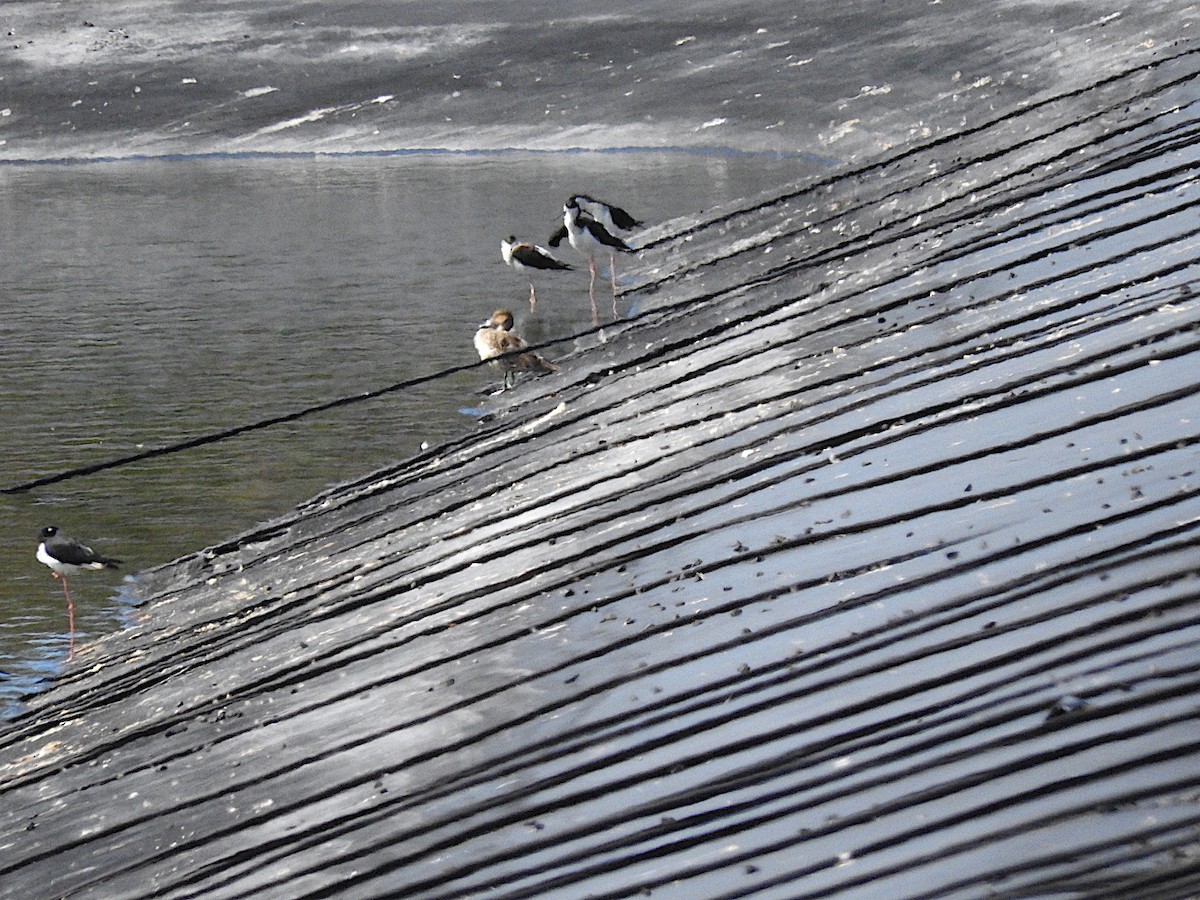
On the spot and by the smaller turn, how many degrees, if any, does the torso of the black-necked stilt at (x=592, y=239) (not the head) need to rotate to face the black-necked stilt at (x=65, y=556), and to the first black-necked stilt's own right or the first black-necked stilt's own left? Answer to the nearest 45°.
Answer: approximately 45° to the first black-necked stilt's own left

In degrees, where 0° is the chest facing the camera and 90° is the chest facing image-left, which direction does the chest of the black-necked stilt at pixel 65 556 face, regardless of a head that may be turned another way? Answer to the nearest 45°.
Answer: approximately 90°

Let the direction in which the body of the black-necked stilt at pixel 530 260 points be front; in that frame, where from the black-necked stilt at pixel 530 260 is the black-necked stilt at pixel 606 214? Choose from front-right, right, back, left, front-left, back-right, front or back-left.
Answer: back-right

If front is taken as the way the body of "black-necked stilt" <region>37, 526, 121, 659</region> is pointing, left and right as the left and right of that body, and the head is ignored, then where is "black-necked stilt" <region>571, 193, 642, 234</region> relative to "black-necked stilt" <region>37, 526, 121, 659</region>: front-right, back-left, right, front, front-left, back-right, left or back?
back-right

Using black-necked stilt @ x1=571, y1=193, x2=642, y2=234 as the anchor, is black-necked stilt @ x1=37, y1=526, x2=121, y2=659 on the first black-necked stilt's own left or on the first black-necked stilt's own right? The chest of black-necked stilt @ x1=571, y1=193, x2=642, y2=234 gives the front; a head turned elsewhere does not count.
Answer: on the first black-necked stilt's own left

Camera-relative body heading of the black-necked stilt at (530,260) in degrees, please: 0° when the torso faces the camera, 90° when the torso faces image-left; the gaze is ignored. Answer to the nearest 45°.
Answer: approximately 90°

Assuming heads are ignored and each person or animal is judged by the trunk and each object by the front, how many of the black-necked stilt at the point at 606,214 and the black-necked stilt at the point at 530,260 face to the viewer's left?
2

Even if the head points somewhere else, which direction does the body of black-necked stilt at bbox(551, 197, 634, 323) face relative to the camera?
to the viewer's left

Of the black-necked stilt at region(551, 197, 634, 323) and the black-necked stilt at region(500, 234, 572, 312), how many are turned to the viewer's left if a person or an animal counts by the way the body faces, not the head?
2

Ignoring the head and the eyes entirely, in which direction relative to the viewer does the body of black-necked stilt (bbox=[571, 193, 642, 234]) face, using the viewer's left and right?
facing to the left of the viewer
